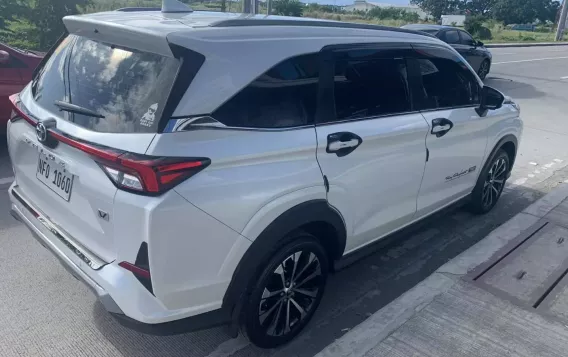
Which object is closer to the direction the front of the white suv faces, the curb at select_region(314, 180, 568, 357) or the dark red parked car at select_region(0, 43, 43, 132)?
the curb

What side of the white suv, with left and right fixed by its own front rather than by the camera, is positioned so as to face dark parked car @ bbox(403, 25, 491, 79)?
front

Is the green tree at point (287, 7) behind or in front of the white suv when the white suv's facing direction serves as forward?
in front

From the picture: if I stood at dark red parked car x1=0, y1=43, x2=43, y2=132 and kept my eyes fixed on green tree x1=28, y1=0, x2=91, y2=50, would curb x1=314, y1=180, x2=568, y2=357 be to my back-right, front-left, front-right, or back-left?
back-right

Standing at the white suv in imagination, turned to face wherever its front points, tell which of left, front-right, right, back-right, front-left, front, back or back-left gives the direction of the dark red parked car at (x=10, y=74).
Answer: left

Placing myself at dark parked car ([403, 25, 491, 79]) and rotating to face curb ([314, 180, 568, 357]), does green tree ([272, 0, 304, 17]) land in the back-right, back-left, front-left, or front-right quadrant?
back-right

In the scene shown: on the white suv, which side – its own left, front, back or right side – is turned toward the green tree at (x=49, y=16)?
left

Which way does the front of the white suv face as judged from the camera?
facing away from the viewer and to the right of the viewer

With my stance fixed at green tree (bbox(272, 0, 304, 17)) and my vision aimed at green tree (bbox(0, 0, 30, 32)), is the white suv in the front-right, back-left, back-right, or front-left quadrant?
front-left

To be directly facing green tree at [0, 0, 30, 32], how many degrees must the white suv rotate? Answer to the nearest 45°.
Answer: approximately 90° to its left

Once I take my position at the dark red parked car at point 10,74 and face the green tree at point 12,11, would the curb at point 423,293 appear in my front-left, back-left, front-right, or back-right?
back-right
